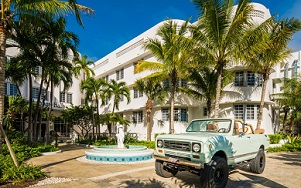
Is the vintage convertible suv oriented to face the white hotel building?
no

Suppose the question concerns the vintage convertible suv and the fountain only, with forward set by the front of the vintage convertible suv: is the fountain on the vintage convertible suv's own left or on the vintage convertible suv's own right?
on the vintage convertible suv's own right

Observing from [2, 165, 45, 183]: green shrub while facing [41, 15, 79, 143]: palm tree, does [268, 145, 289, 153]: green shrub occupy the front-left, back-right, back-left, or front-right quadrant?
front-right

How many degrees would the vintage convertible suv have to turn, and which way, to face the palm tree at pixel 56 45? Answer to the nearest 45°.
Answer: approximately 90° to its right

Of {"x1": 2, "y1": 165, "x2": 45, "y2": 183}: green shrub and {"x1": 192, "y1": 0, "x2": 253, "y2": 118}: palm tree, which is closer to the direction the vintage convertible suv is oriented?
the green shrub

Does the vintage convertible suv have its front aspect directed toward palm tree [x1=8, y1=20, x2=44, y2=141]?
no

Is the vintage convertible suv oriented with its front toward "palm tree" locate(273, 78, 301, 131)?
no

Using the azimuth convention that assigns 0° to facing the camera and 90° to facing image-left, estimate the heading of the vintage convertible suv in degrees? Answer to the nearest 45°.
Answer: approximately 45°
